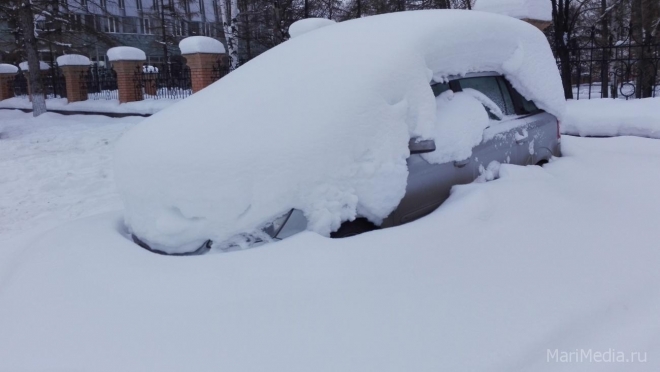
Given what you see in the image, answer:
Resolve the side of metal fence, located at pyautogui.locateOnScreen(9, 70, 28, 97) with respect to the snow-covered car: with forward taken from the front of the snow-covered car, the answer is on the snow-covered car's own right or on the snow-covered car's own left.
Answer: on the snow-covered car's own right

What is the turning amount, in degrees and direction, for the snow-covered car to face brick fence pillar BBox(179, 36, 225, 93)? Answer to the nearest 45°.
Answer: approximately 135° to its right

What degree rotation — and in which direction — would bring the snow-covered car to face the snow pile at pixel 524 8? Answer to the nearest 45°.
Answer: approximately 180°

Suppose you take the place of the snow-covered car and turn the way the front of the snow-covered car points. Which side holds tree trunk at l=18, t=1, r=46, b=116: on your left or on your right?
on your right

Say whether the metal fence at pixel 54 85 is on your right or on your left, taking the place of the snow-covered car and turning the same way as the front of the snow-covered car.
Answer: on your right

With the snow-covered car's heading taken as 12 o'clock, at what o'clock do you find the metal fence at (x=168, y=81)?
The metal fence is roughly at 4 o'clock from the snow-covered car.

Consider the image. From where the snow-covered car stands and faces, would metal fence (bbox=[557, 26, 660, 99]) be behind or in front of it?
behind

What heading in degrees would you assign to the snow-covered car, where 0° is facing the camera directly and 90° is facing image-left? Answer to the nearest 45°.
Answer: approximately 45°

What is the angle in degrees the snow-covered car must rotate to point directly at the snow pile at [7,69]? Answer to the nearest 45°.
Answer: approximately 90° to its right

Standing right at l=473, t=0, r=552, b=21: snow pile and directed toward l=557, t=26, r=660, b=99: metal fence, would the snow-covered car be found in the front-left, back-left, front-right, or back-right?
back-right

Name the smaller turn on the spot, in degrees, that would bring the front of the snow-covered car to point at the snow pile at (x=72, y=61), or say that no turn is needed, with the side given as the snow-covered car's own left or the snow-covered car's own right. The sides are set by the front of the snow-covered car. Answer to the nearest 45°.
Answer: approximately 90° to the snow-covered car's own right
